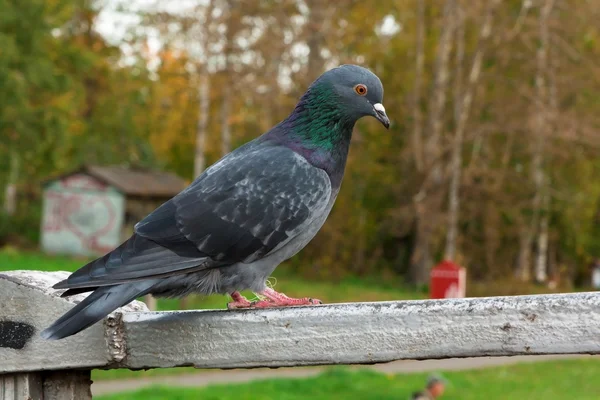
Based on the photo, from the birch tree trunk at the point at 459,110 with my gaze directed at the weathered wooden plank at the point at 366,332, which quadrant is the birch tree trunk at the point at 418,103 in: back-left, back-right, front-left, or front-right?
back-right

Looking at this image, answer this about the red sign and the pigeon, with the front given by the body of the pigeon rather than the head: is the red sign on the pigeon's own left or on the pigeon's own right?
on the pigeon's own left

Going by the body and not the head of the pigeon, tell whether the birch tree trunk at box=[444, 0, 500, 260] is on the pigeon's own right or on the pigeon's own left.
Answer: on the pigeon's own left

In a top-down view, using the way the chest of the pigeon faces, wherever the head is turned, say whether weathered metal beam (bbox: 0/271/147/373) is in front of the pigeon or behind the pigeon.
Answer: behind

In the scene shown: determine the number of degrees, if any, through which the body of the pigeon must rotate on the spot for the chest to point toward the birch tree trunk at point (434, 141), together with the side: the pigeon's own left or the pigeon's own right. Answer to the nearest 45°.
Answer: approximately 90° to the pigeon's own left

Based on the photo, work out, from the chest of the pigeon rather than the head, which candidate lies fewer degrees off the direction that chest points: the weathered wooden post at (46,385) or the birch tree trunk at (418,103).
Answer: the birch tree trunk

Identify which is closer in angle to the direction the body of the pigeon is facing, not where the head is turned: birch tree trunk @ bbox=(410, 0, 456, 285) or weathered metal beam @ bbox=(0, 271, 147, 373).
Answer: the birch tree trunk

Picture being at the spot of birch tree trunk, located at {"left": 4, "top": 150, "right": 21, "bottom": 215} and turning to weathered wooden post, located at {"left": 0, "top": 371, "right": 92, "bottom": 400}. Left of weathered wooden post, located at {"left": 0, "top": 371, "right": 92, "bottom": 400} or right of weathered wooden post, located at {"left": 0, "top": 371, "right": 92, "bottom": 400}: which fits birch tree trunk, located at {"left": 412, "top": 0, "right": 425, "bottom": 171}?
left

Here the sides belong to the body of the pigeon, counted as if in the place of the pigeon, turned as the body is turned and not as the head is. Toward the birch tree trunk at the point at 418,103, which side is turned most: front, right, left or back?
left

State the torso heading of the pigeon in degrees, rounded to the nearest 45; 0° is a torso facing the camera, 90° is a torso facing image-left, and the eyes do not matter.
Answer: approximately 270°

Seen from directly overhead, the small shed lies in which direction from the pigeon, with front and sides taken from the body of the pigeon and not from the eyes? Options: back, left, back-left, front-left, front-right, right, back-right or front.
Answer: left

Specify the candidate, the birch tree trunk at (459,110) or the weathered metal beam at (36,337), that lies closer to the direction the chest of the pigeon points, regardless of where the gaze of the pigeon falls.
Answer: the birch tree trunk
